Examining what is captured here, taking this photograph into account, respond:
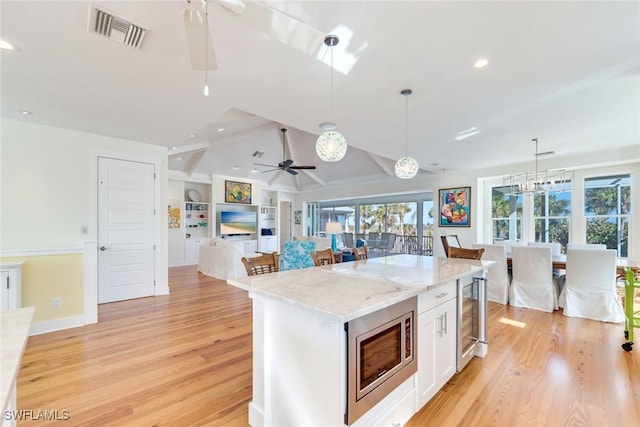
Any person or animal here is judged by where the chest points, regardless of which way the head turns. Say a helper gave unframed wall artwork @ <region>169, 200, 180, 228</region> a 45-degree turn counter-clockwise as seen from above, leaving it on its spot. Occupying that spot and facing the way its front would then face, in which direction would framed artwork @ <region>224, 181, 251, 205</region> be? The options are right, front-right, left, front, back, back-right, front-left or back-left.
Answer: front-left

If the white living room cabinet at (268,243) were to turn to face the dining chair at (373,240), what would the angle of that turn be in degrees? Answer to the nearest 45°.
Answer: approximately 90° to its left

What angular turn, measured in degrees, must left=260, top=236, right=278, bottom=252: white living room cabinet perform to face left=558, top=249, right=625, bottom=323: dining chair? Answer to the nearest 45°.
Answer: approximately 45° to its left

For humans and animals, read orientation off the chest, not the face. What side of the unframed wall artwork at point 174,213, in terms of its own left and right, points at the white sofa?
front

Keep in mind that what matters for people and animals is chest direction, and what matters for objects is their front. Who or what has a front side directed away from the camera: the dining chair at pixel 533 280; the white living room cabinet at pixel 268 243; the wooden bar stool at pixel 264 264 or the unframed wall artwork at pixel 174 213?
the dining chair at pixel 533 280

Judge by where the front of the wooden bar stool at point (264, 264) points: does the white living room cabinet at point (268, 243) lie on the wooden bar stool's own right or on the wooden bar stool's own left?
on the wooden bar stool's own left

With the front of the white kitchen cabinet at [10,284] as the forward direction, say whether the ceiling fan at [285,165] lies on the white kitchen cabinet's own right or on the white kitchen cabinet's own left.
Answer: on the white kitchen cabinet's own left

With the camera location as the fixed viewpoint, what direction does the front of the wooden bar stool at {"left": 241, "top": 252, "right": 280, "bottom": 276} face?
facing the viewer and to the right of the viewer

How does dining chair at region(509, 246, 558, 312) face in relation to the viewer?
away from the camera

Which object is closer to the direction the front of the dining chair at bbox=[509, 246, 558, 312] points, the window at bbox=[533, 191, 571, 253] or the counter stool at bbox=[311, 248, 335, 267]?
the window

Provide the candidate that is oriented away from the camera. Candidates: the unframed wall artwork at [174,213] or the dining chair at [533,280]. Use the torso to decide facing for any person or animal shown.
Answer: the dining chair

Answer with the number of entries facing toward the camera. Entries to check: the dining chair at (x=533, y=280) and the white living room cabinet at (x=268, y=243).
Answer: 1

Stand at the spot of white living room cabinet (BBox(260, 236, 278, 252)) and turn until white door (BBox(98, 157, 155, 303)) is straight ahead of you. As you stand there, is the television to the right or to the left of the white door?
right

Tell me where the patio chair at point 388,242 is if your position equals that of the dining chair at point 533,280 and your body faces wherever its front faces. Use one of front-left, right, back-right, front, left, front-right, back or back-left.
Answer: front-left

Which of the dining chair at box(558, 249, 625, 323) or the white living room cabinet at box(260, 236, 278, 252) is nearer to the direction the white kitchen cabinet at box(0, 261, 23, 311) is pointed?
the dining chair
